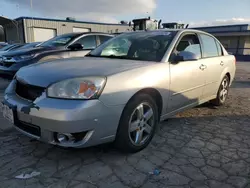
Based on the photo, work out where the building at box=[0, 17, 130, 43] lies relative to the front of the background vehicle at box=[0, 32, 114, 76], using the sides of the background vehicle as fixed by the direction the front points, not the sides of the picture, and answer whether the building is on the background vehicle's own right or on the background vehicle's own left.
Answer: on the background vehicle's own right

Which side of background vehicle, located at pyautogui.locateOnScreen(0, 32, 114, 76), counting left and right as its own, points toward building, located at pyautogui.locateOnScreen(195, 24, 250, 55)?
back

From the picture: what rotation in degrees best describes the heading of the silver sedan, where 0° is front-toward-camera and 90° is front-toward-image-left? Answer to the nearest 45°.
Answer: approximately 45°

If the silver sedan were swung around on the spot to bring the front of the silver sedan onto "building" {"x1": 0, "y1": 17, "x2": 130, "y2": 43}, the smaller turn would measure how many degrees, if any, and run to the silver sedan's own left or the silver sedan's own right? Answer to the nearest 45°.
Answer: approximately 135° to the silver sedan's own right

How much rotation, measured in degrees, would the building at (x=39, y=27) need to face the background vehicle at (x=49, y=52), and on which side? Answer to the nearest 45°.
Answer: approximately 45° to its right

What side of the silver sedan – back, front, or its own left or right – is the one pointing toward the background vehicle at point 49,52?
right

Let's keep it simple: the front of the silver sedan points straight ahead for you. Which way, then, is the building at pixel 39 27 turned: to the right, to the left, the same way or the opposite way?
to the left

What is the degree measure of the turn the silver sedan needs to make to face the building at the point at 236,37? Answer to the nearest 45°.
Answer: approximately 180°

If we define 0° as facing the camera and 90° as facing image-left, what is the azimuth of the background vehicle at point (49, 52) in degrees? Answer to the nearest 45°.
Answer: approximately 45°

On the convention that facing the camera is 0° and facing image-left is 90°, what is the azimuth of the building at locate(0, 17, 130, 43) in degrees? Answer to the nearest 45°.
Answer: approximately 315°
